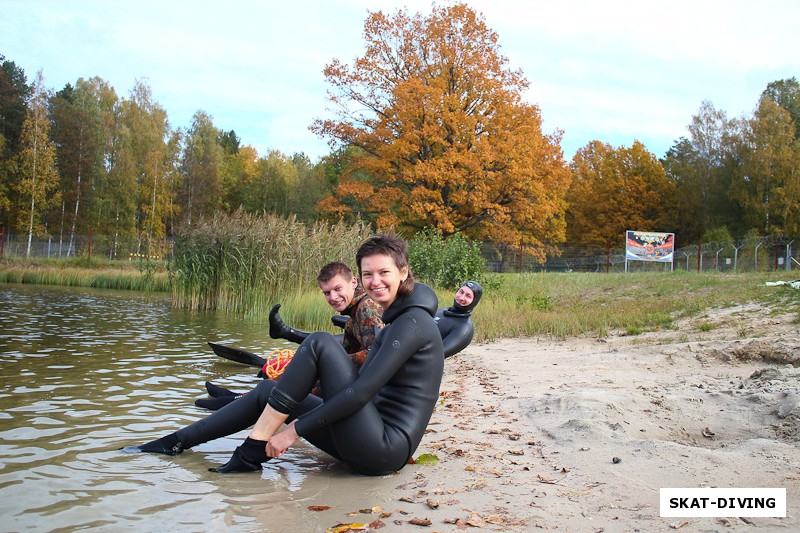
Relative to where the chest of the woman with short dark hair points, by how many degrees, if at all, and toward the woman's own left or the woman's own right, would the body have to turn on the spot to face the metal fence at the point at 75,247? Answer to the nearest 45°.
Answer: approximately 90° to the woman's own right

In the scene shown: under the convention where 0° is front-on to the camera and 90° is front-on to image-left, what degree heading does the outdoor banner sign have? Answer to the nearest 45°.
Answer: approximately 0°

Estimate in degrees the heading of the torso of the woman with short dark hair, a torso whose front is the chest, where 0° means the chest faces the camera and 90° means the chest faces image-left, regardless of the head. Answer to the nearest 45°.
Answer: approximately 90°

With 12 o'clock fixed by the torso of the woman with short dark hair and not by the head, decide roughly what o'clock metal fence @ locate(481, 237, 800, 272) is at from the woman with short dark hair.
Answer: The metal fence is roughly at 4 o'clock from the woman with short dark hair.

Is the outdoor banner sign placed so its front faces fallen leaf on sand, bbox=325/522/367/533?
yes

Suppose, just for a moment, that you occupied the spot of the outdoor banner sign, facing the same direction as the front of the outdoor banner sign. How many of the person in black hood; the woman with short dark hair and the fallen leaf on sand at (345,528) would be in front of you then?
3

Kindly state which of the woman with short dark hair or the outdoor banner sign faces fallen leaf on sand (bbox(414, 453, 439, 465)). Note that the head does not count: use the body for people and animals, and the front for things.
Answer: the outdoor banner sign

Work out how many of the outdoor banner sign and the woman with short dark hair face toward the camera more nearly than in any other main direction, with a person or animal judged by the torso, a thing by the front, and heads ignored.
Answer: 1
